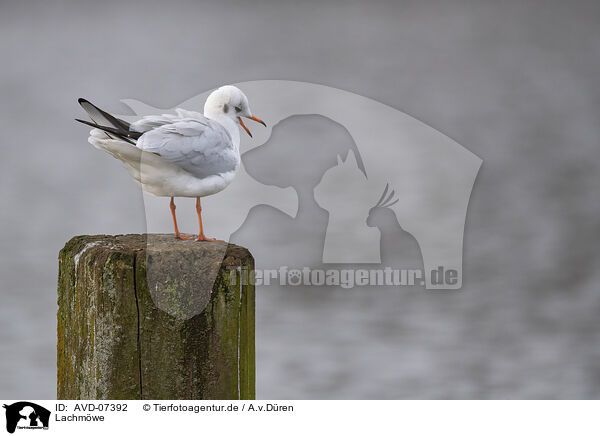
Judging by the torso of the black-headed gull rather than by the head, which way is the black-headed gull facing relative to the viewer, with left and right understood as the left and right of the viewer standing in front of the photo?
facing to the right of the viewer
